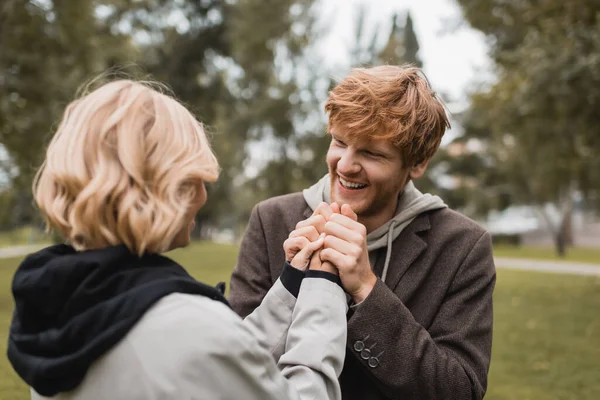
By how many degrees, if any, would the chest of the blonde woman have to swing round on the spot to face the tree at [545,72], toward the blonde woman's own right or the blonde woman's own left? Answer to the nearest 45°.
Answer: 0° — they already face it

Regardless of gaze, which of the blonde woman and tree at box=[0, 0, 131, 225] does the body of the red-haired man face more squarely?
the blonde woman

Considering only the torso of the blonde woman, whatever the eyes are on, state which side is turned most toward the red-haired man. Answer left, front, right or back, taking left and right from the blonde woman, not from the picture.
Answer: front

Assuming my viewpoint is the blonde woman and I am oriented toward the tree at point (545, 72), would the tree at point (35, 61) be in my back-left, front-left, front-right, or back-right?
front-left

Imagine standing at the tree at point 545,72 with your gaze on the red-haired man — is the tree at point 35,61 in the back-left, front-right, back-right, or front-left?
front-right

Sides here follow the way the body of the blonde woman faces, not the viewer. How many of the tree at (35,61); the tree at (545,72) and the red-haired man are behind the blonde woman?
0

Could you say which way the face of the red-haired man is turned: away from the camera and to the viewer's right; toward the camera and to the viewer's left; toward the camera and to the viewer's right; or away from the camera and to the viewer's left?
toward the camera and to the viewer's left

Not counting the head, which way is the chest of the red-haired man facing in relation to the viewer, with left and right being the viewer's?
facing the viewer and to the left of the viewer

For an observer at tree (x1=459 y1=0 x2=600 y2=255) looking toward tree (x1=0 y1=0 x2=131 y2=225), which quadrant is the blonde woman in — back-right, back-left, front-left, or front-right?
front-left

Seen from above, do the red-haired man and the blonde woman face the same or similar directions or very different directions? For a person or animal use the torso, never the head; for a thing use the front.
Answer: very different directions

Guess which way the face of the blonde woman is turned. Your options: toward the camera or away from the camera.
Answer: away from the camera

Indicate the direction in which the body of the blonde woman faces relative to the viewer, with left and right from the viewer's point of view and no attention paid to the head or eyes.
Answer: facing away from the viewer and to the right of the viewer
